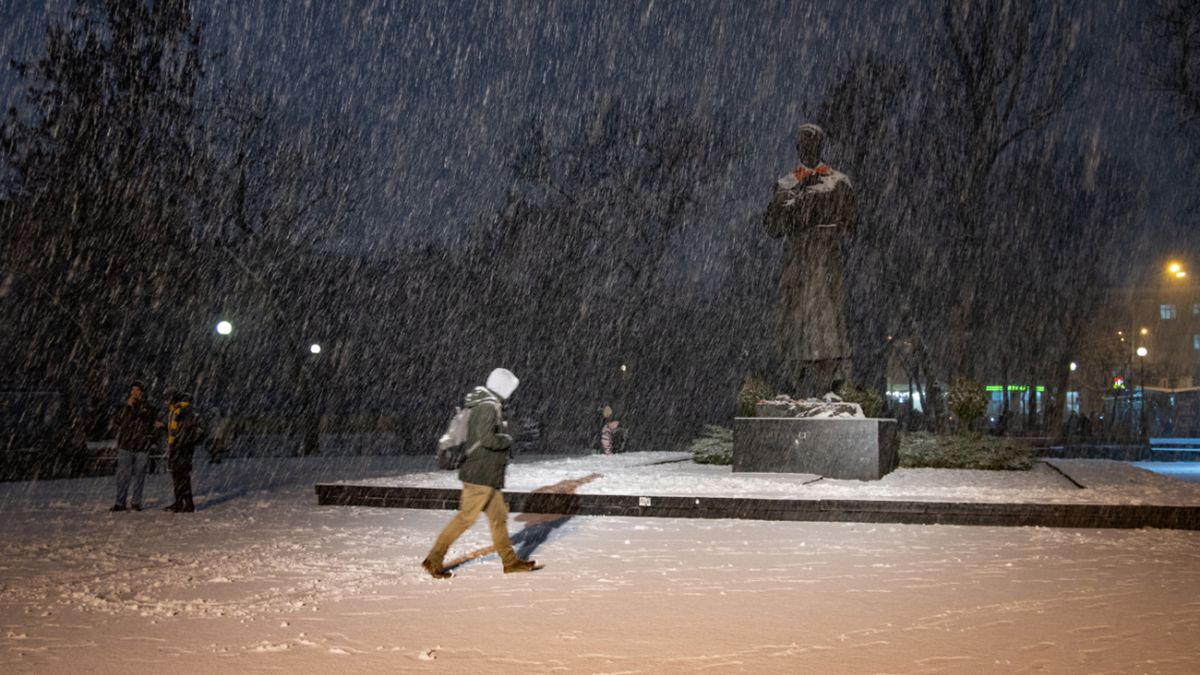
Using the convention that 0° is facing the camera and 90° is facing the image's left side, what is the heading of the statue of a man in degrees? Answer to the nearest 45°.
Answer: approximately 0°

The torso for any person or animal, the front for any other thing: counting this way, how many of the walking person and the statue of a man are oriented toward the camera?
1

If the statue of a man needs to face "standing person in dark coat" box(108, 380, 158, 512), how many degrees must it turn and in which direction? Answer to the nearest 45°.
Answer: approximately 45° to its right

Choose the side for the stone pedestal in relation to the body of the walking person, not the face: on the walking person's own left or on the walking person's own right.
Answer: on the walking person's own left

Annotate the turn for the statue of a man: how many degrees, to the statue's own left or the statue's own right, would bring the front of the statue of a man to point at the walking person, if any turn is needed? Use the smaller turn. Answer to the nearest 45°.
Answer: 0° — it already faces them

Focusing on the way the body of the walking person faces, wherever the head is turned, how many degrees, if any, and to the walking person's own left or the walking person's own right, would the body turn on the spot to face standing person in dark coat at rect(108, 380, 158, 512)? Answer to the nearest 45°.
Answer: approximately 135° to the walking person's own left

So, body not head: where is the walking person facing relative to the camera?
to the viewer's right

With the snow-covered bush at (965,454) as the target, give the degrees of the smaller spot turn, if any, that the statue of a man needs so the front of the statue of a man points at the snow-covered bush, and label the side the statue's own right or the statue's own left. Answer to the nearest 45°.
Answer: approximately 135° to the statue's own left

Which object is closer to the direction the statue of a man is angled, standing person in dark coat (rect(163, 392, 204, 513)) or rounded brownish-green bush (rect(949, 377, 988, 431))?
the standing person in dark coat

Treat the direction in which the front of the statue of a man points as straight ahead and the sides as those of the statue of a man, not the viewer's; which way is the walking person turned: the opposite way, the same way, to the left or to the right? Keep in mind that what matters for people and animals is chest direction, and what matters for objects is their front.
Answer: to the left
